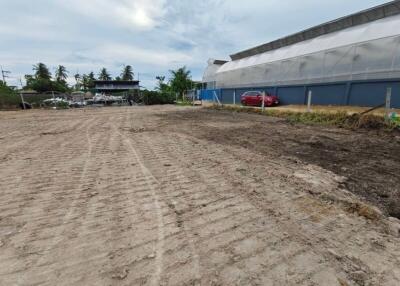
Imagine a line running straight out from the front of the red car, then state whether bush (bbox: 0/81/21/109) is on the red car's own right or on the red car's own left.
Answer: on the red car's own right

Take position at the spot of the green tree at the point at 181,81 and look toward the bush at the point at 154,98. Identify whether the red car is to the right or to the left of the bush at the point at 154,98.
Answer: left
